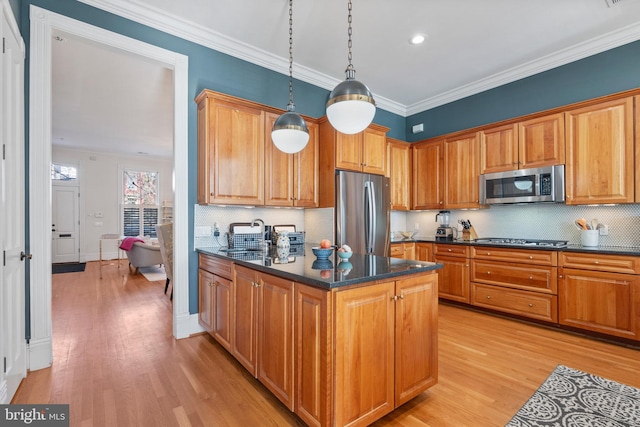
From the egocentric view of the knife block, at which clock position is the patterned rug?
The patterned rug is roughly at 10 o'clock from the knife block.

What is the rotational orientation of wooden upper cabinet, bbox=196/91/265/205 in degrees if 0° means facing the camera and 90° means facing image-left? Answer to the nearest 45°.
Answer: approximately 315°

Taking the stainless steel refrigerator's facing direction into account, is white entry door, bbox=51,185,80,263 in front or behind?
behind

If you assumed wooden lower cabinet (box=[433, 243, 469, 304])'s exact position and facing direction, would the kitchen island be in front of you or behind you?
in front

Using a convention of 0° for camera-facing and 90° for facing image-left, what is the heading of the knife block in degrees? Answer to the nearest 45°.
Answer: approximately 45°

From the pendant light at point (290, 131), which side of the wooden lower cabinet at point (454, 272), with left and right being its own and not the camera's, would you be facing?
front

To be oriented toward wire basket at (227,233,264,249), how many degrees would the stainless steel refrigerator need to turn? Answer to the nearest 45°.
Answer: approximately 90° to its right

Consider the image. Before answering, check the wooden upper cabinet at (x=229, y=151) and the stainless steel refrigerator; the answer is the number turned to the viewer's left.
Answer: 0

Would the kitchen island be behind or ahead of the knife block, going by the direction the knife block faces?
ahead

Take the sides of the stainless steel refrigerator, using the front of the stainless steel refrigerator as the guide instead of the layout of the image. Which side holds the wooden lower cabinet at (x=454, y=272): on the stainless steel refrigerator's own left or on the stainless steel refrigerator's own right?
on the stainless steel refrigerator's own left

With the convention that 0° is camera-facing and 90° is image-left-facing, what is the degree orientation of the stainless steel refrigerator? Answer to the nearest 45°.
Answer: approximately 315°
